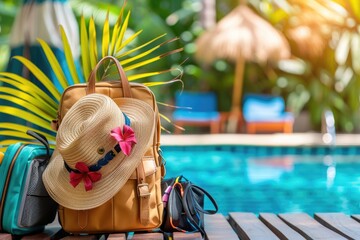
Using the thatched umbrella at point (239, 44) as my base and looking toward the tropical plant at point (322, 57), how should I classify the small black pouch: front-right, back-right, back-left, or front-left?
back-right

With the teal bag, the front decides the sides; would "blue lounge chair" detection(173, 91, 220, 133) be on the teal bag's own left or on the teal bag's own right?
on the teal bag's own left

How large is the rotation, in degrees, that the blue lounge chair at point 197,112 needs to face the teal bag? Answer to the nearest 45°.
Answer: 0° — it already faces it

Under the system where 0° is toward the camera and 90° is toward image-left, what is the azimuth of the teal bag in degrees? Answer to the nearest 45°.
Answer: approximately 315°

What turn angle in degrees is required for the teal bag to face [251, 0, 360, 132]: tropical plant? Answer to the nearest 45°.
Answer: approximately 90° to its left

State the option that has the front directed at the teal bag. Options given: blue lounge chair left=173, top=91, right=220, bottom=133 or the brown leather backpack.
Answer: the blue lounge chair

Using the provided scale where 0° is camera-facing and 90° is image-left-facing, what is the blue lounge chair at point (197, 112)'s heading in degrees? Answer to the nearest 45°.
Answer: approximately 0°

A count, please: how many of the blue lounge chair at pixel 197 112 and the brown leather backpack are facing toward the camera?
2
